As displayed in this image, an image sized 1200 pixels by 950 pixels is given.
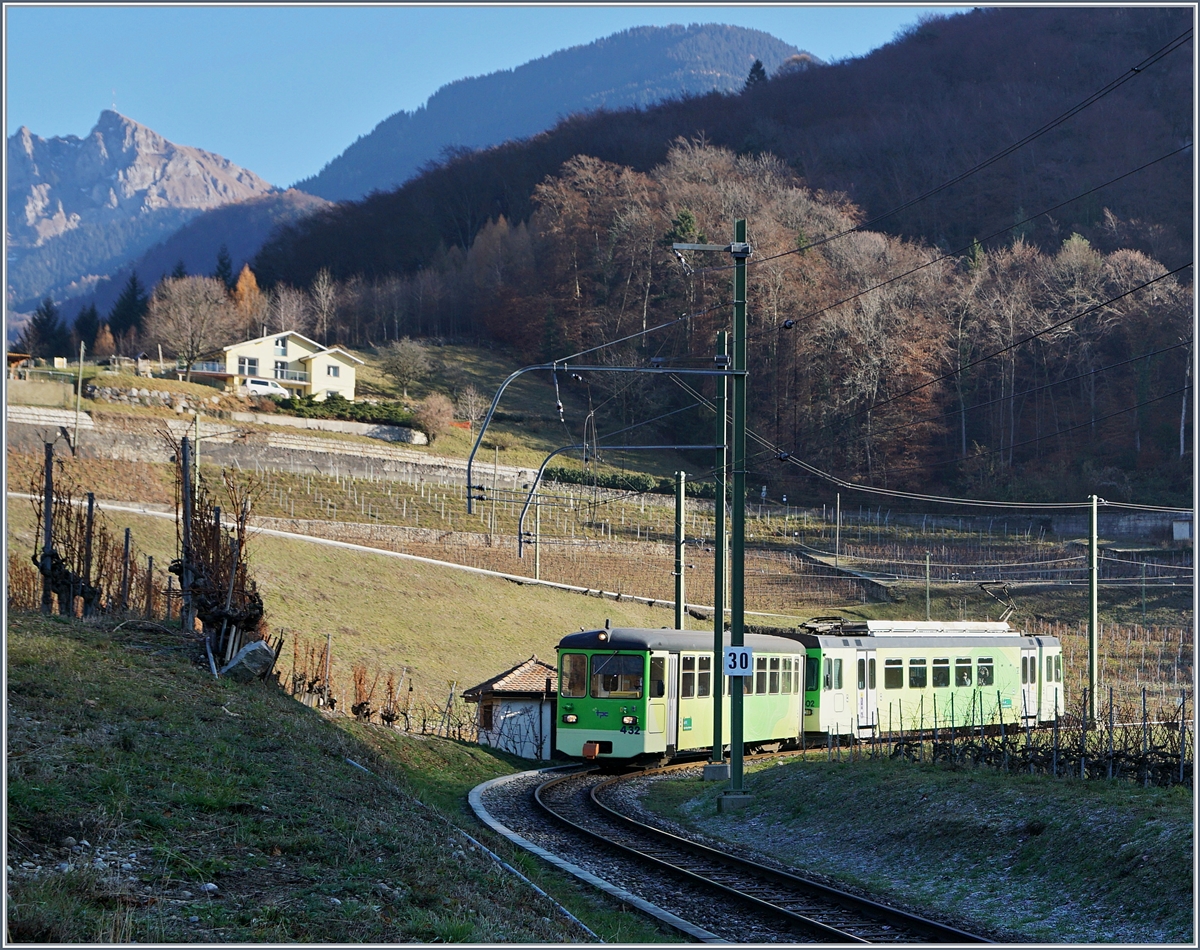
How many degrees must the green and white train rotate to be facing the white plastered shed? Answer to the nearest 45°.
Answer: approximately 45° to its right

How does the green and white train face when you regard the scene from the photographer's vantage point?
facing the viewer and to the left of the viewer

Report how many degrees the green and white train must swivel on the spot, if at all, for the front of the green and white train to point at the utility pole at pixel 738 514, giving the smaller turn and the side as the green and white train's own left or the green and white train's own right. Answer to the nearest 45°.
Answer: approximately 45° to the green and white train's own left

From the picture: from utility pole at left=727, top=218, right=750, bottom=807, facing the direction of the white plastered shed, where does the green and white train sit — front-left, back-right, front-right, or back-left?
front-right

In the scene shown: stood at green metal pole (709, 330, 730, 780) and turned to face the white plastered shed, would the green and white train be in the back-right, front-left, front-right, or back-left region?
front-right
